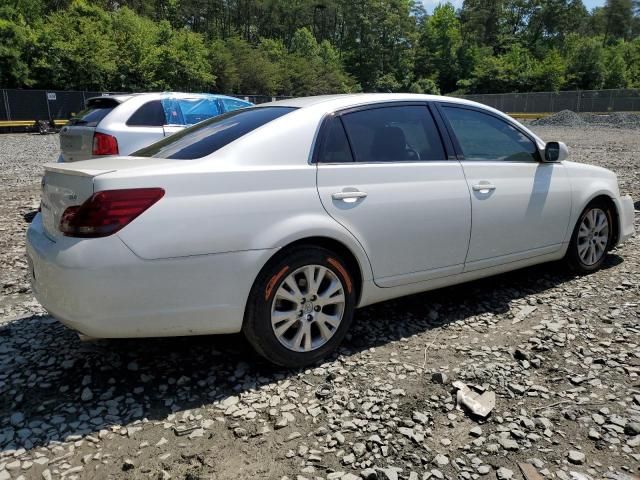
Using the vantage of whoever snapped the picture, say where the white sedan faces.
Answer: facing away from the viewer and to the right of the viewer

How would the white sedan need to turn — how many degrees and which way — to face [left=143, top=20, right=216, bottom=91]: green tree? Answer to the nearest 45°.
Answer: approximately 45° to its left

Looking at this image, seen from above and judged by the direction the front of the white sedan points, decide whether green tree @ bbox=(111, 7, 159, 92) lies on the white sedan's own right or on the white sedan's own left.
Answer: on the white sedan's own left

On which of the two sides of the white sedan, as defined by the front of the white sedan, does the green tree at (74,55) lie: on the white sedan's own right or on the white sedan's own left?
on the white sedan's own left
